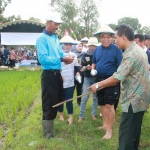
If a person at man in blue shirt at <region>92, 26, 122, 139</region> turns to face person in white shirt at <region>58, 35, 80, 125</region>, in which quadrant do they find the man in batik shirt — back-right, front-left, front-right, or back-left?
back-left

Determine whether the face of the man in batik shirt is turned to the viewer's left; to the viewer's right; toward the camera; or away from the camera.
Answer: to the viewer's left

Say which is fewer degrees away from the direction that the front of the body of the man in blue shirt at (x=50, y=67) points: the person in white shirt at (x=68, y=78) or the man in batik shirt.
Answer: the man in batik shirt

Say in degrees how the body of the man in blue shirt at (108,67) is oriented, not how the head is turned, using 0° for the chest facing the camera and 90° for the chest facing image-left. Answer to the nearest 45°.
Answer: approximately 45°

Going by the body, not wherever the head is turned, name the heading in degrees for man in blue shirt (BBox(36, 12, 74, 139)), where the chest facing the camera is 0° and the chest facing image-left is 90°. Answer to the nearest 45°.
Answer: approximately 315°

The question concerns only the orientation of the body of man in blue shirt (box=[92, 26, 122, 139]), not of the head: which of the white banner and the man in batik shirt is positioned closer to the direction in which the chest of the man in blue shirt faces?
the man in batik shirt

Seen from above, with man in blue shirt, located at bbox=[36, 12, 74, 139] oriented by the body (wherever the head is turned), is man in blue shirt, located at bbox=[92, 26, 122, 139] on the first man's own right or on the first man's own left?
on the first man's own left

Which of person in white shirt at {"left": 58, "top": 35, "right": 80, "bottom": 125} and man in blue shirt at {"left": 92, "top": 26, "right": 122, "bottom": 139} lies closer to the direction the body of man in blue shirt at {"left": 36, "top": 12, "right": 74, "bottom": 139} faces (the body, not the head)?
the man in blue shirt

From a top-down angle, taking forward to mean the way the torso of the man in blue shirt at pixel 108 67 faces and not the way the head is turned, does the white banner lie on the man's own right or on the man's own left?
on the man's own right
